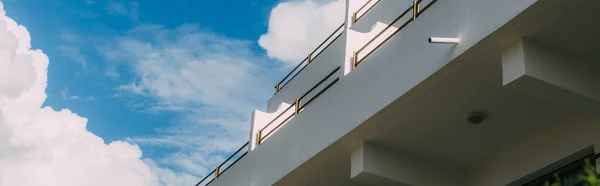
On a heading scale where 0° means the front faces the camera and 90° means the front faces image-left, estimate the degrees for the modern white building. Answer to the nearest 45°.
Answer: approximately 45°
